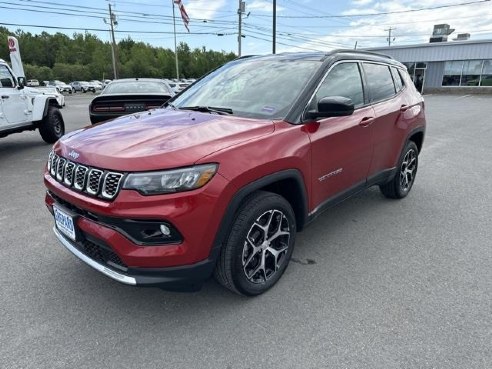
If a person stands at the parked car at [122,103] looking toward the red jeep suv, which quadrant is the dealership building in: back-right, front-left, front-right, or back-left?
back-left

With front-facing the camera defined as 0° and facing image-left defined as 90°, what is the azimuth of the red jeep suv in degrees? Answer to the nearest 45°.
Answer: approximately 45°

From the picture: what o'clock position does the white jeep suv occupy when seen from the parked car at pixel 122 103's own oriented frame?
The white jeep suv is roughly at 9 o'clock from the parked car.

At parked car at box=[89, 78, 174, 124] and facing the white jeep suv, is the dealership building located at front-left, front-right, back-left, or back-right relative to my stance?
back-right

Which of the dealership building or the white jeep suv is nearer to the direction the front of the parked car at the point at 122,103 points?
the dealership building

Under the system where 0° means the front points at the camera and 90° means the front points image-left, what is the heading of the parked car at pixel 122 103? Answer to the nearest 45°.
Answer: approximately 180°

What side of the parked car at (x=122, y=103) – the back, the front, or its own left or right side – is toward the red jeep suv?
back

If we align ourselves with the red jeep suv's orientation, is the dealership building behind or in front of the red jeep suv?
behind

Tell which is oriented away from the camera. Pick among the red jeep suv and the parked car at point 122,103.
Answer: the parked car

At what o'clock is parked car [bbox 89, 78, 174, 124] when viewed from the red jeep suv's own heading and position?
The parked car is roughly at 4 o'clock from the red jeep suv.

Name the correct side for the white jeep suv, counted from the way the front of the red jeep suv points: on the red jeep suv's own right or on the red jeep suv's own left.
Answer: on the red jeep suv's own right

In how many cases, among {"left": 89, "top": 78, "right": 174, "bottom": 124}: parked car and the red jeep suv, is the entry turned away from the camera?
1

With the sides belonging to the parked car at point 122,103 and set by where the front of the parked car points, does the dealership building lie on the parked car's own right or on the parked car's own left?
on the parked car's own right
